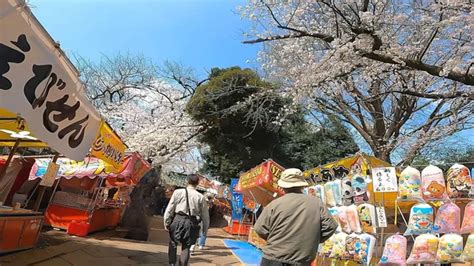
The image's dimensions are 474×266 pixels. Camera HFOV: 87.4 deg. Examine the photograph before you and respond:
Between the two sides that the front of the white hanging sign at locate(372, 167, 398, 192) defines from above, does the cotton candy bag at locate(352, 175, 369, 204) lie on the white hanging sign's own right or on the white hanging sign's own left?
on the white hanging sign's own right

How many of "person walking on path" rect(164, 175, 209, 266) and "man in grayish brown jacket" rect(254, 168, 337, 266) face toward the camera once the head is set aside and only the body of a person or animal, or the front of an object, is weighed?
0

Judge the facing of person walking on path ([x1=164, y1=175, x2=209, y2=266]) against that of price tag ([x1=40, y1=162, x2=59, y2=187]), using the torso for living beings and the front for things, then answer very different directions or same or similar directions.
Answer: very different directions

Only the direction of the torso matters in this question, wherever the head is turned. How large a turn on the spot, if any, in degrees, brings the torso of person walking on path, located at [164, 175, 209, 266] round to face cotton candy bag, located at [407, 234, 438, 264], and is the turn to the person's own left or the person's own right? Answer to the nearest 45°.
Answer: approximately 135° to the person's own right

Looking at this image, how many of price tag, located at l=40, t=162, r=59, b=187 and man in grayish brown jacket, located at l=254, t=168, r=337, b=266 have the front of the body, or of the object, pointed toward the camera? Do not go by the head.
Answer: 1

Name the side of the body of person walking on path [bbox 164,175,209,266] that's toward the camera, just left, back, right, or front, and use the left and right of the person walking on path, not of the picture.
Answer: back

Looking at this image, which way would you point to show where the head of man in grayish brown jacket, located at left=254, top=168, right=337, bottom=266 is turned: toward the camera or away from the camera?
away from the camera

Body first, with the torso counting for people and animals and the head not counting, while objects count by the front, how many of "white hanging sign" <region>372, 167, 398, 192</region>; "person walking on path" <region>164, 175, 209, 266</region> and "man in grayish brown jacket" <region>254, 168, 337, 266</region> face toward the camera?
1

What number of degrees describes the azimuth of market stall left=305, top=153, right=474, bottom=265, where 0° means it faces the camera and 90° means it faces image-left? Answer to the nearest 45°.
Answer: approximately 45°

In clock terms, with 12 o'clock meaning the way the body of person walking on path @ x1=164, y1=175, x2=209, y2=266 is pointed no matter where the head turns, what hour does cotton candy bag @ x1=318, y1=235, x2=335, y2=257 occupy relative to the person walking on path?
The cotton candy bag is roughly at 3 o'clock from the person walking on path.

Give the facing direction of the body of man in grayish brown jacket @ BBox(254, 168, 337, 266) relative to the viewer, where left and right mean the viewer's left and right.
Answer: facing away from the viewer

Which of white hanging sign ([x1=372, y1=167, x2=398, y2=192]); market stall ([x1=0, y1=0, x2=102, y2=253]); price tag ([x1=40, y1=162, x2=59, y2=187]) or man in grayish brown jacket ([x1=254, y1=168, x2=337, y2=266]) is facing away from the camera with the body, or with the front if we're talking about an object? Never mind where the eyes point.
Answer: the man in grayish brown jacket
